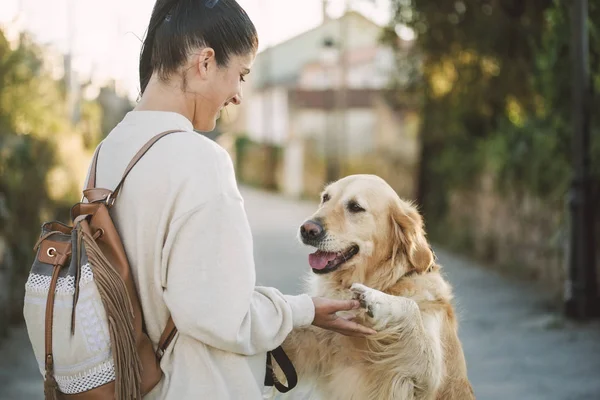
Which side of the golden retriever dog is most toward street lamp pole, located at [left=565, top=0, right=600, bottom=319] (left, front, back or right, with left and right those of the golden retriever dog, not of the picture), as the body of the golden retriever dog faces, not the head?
back

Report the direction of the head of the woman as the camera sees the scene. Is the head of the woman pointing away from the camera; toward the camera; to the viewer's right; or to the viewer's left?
to the viewer's right

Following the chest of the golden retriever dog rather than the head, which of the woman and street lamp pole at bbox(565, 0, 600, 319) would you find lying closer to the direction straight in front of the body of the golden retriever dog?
the woman

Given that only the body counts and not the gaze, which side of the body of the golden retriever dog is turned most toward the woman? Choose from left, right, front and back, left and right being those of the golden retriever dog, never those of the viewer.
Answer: front
